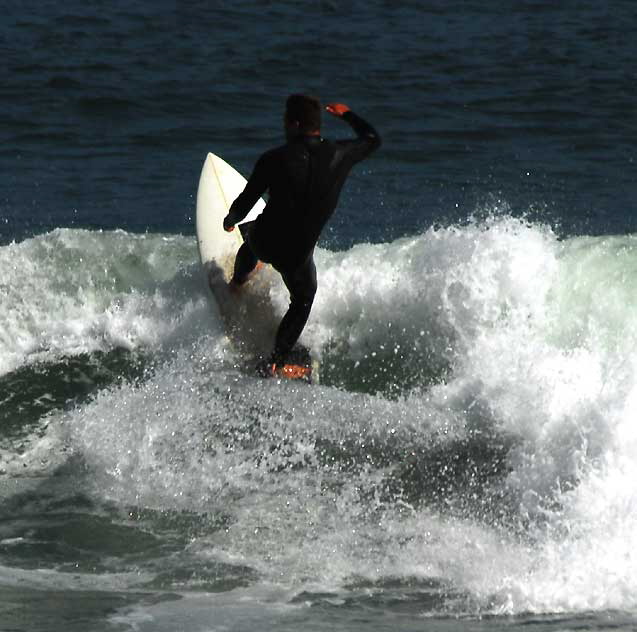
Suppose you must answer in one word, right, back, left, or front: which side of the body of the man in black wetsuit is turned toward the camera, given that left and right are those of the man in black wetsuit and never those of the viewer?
back
